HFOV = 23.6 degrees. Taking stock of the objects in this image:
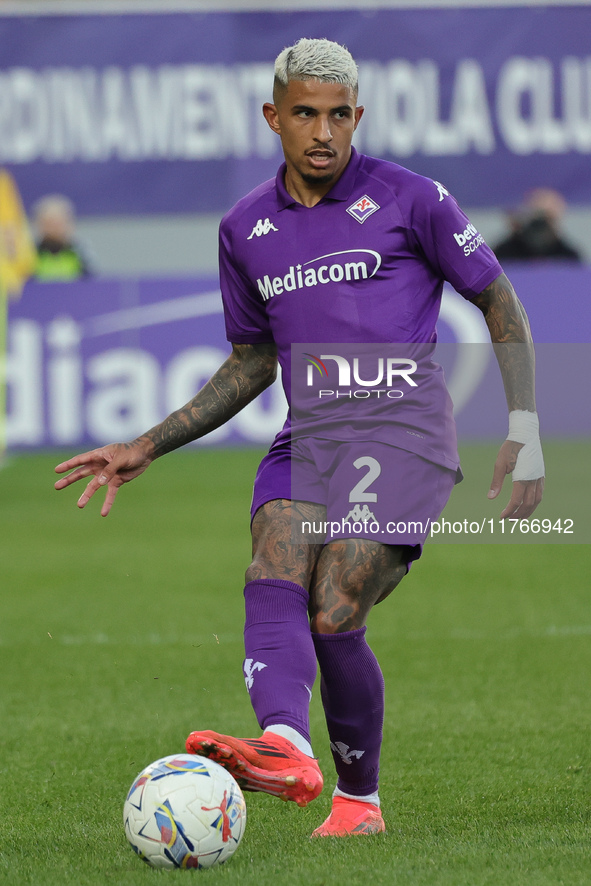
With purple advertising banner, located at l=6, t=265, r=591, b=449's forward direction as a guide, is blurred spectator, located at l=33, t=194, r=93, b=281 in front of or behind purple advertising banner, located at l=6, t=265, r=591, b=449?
behind

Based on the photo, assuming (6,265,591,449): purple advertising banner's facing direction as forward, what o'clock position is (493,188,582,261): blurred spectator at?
The blurred spectator is roughly at 8 o'clock from the purple advertising banner.

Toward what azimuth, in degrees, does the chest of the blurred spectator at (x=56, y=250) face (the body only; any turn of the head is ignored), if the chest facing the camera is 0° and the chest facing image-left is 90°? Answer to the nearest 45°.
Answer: approximately 0°

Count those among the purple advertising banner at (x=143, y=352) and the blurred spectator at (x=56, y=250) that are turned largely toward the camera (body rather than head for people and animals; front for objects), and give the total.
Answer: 2

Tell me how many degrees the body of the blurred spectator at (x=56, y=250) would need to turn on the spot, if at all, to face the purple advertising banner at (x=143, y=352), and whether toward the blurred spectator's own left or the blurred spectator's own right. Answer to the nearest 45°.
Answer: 0° — they already face it

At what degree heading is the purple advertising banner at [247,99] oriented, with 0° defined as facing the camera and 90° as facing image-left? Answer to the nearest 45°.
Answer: approximately 0°

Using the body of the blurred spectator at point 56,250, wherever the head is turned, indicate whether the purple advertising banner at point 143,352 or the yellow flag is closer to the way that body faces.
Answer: the purple advertising banner

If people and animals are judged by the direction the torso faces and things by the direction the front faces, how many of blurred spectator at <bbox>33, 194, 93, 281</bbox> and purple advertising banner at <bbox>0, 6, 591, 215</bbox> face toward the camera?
2

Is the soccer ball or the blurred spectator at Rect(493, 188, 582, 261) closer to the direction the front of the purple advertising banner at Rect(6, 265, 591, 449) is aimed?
the soccer ball

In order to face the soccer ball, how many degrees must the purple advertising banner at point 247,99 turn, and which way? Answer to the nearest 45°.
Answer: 0° — it already faces it
